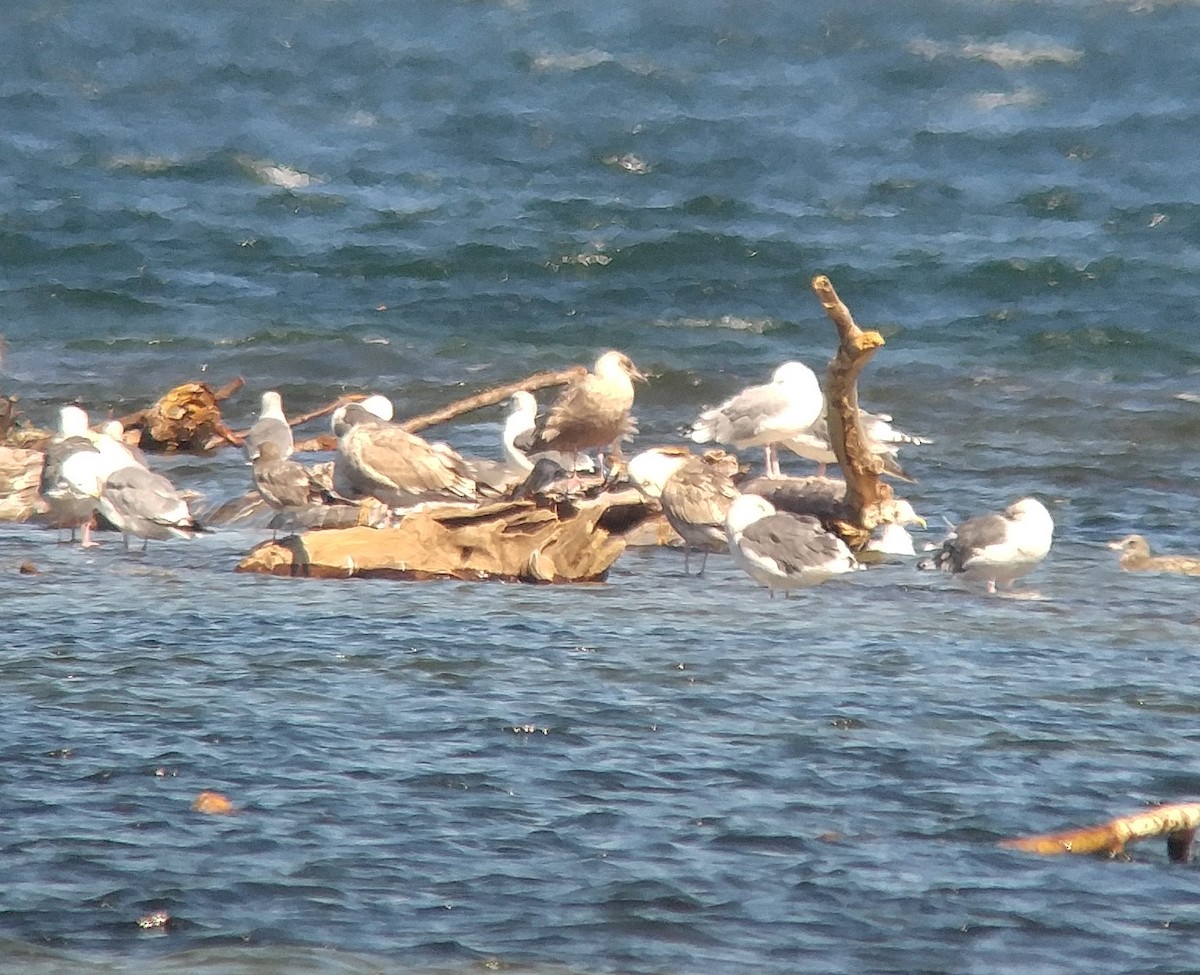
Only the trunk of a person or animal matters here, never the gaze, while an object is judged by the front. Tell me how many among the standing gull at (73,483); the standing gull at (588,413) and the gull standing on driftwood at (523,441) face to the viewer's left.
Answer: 1

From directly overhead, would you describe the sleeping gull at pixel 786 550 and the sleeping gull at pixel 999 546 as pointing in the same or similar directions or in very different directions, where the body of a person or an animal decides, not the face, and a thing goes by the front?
very different directions

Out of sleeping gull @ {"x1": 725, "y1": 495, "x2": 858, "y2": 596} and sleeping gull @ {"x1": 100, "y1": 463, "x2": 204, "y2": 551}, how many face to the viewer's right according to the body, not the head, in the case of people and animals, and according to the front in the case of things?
0

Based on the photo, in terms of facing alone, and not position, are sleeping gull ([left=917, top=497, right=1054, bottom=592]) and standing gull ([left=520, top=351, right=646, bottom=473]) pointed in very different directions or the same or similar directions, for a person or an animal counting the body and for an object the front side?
same or similar directions

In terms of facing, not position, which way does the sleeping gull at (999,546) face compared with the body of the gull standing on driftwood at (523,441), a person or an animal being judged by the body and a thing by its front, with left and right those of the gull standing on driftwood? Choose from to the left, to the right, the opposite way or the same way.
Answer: the opposite way

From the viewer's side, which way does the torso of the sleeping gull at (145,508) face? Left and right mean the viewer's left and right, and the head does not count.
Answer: facing to the left of the viewer

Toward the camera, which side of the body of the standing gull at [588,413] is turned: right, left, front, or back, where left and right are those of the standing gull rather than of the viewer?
right

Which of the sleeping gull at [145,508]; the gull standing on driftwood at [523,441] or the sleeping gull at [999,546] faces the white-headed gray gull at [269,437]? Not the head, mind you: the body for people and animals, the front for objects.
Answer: the gull standing on driftwood

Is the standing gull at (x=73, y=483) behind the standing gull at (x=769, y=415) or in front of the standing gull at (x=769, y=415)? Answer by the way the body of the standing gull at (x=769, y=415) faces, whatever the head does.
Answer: behind

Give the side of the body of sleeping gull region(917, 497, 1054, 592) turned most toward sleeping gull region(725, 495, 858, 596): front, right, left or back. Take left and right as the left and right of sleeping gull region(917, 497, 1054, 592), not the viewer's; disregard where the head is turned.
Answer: back

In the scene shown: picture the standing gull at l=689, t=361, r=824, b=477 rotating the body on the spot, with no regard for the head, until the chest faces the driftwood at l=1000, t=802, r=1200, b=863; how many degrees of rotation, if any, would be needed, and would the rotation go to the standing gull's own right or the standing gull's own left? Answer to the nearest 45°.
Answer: approximately 90° to the standing gull's own right

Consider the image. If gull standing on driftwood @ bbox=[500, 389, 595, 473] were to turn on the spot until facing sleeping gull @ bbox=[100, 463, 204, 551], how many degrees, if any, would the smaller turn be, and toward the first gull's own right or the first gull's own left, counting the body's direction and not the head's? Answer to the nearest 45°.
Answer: approximately 45° to the first gull's own left

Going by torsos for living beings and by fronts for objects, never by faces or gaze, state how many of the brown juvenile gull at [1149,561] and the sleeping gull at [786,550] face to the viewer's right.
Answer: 0

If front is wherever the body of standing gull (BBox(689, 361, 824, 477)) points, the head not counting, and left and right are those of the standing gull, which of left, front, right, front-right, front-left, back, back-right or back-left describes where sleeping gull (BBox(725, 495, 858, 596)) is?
right

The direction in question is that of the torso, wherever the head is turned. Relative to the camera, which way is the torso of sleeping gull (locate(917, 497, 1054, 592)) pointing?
to the viewer's right

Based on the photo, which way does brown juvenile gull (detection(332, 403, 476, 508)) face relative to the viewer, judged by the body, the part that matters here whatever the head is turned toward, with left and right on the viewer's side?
facing to the left of the viewer

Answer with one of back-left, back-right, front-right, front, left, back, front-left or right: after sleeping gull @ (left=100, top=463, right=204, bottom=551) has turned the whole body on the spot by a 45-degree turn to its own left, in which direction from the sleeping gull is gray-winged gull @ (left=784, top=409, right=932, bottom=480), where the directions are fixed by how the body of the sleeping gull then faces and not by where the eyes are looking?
back-left
